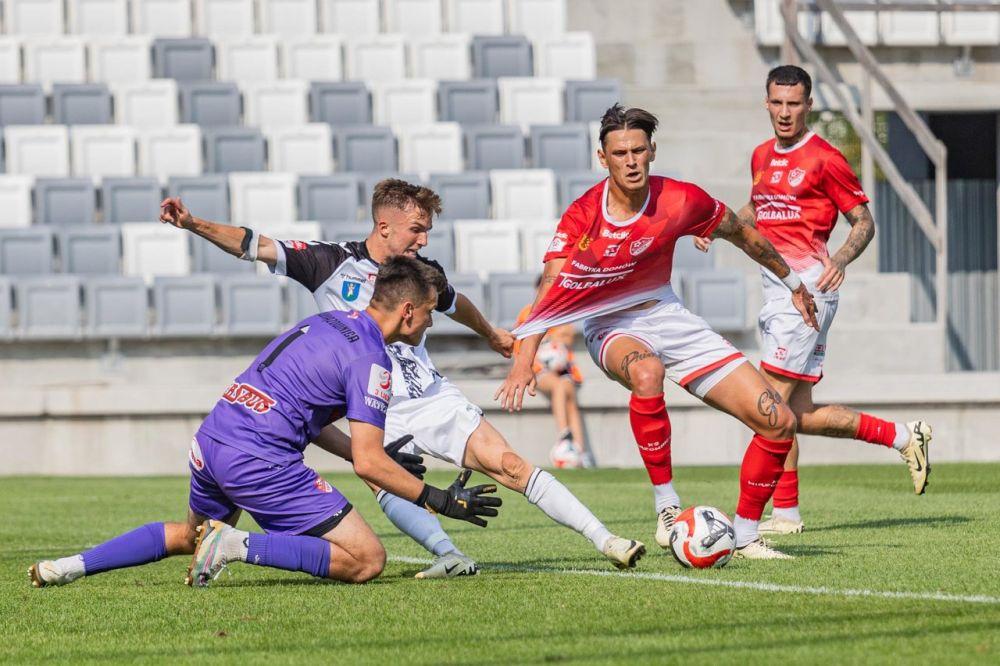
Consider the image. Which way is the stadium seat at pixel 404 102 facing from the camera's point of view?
toward the camera

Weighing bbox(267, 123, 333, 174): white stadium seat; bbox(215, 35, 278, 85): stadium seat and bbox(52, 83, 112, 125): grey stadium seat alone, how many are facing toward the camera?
3

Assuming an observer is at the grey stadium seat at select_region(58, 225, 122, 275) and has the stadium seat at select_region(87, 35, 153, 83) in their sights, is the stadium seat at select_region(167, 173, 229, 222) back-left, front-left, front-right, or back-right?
front-right

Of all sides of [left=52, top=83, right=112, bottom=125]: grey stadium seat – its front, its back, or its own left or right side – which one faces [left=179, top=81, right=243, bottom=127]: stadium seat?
left

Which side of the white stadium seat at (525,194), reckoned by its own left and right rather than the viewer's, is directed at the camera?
front

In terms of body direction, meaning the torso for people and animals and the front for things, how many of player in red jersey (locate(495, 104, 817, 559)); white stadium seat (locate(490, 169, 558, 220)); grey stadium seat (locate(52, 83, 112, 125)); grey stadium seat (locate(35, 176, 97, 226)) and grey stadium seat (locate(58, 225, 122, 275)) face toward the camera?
5

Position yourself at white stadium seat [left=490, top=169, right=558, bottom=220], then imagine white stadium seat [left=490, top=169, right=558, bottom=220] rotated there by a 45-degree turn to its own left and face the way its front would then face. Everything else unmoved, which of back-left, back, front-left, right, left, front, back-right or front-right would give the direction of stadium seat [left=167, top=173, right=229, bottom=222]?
back-right

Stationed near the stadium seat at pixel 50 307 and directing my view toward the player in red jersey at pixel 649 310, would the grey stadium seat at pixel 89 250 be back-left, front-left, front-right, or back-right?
back-left

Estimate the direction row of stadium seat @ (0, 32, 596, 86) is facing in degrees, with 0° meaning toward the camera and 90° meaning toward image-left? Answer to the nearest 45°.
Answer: approximately 0°

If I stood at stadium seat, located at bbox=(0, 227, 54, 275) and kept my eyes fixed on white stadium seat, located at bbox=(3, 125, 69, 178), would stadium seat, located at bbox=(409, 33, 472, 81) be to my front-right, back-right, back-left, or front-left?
front-right

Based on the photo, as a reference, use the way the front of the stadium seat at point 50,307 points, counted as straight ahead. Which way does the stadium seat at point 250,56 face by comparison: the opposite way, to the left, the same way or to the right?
the same way

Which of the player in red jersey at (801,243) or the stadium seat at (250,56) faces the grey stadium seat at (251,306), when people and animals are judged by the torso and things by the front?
the stadium seat

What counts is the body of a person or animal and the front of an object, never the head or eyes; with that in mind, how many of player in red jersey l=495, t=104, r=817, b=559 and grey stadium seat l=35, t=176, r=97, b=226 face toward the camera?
2

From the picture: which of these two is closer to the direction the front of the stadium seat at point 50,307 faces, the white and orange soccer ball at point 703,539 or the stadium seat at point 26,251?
the white and orange soccer ball

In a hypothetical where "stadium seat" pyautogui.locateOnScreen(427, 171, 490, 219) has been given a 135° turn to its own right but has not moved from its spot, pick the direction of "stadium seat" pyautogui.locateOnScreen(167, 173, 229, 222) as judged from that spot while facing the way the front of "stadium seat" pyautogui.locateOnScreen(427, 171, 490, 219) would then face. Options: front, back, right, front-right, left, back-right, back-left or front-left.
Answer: front-left

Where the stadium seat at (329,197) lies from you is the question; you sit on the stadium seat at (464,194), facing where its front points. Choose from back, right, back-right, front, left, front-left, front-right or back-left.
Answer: right

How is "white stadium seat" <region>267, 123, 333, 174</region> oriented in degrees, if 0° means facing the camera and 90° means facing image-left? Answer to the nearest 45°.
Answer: approximately 0°

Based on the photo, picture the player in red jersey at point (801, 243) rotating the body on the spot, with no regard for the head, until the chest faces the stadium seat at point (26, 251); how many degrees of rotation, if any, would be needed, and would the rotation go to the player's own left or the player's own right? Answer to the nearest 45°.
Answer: approximately 90° to the player's own right

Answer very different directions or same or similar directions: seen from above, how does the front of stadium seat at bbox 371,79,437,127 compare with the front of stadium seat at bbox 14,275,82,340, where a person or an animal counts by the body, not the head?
same or similar directions

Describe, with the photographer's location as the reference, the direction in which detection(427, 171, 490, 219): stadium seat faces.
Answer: facing the viewer

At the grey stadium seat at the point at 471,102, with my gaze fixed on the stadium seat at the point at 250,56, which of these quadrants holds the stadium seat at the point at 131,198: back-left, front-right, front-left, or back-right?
front-left
